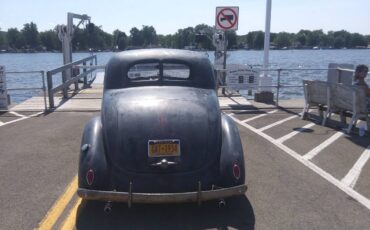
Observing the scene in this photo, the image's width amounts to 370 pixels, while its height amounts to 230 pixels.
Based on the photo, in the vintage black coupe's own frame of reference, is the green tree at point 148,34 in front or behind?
in front

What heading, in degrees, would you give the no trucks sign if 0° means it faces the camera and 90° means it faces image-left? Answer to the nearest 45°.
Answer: approximately 0°

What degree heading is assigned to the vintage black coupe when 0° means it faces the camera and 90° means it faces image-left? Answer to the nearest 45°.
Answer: approximately 180°

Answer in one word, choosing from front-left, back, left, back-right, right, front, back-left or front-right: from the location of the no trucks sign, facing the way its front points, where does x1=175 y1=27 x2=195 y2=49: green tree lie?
back

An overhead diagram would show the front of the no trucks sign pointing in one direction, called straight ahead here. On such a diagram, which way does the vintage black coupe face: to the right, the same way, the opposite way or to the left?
the opposite way

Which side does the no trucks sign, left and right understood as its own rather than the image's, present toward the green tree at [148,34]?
back

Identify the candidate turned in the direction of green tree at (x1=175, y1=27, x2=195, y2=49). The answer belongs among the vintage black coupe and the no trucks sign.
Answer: the vintage black coupe

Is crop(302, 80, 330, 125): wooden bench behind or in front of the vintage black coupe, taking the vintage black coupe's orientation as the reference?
in front

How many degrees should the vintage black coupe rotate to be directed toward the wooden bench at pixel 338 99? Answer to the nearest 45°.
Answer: approximately 45° to its right

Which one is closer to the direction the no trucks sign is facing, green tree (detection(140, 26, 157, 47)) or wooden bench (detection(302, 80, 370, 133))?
the wooden bench

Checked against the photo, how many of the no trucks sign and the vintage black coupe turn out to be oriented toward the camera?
1

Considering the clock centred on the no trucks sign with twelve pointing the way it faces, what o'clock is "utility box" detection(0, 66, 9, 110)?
The utility box is roughly at 2 o'clock from the no trucks sign.

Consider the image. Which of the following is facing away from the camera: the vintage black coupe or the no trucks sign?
the vintage black coupe

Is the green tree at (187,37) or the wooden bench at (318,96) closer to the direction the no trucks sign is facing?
the wooden bench

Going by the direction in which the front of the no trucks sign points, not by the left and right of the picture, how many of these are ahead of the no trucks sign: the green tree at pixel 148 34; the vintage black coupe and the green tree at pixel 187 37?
1

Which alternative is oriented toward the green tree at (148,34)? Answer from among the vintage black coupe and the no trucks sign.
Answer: the vintage black coupe

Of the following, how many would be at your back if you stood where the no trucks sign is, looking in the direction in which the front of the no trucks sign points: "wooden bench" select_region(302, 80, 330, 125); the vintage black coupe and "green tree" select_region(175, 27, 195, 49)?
1
